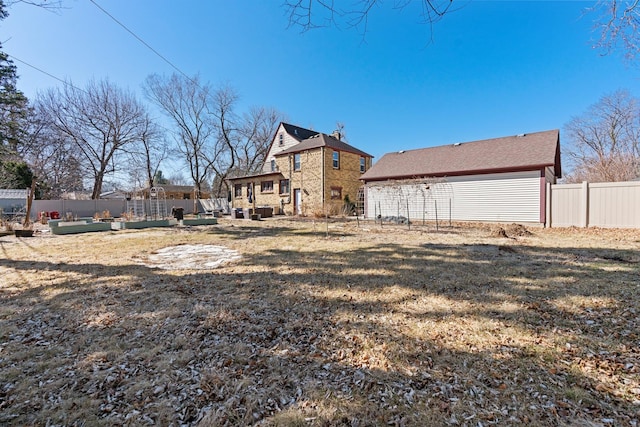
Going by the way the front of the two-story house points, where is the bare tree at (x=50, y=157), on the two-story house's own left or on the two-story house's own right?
on the two-story house's own left

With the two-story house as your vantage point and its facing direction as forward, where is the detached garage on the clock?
The detached garage is roughly at 3 o'clock from the two-story house.

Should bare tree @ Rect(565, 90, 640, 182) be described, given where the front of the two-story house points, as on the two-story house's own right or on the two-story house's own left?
on the two-story house's own right

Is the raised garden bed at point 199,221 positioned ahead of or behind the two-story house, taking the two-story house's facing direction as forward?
behind

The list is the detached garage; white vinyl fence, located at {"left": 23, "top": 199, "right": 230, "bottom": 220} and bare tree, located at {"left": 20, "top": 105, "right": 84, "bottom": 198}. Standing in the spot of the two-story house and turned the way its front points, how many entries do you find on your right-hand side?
1

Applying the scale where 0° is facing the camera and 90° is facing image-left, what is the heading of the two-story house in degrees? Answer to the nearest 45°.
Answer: approximately 225°

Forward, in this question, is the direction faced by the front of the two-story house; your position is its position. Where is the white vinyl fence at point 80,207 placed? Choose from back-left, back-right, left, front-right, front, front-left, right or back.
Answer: back-left

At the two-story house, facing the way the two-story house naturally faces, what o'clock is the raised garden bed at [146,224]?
The raised garden bed is roughly at 6 o'clock from the two-story house.

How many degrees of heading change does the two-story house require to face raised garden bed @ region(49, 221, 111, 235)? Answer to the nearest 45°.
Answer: approximately 180°

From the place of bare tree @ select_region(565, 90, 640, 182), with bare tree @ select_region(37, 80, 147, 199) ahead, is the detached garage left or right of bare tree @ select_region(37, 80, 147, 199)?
left

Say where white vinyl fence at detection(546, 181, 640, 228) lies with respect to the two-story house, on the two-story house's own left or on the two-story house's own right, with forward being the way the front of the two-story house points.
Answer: on the two-story house's own right

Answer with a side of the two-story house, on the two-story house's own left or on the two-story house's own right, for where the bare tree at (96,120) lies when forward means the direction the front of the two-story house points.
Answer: on the two-story house's own left
